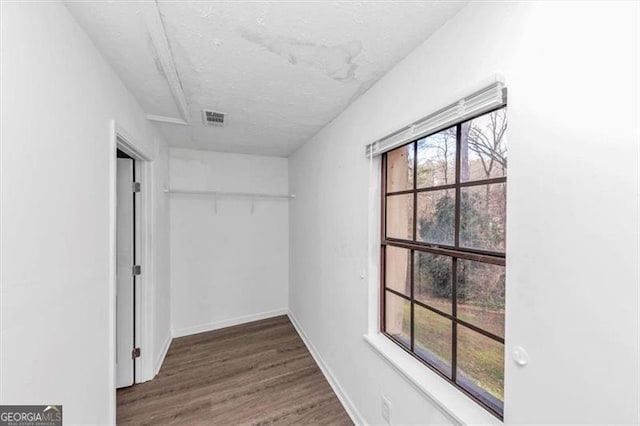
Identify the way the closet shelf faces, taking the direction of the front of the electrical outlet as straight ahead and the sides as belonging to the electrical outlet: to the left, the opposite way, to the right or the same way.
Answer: to the left

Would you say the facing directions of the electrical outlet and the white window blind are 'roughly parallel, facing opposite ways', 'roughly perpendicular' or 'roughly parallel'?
roughly parallel

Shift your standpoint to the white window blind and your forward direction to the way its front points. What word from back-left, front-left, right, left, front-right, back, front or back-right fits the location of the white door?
front-right

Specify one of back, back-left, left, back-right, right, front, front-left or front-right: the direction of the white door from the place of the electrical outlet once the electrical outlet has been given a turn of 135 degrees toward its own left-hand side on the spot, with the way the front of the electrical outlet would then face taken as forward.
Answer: back

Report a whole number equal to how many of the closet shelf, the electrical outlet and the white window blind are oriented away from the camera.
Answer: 0

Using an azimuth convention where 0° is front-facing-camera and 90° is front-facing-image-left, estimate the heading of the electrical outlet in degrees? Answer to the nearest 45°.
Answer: approximately 45°

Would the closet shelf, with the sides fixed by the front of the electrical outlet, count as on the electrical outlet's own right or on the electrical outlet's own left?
on the electrical outlet's own right

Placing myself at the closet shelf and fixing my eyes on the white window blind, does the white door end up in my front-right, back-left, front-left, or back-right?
front-right

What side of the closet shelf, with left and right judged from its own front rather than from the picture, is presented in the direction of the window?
front

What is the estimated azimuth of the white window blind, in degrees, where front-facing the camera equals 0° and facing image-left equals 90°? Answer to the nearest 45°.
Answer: approximately 45°

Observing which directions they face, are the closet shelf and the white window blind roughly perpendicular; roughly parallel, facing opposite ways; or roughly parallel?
roughly perpendicular

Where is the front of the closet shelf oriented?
toward the camera
